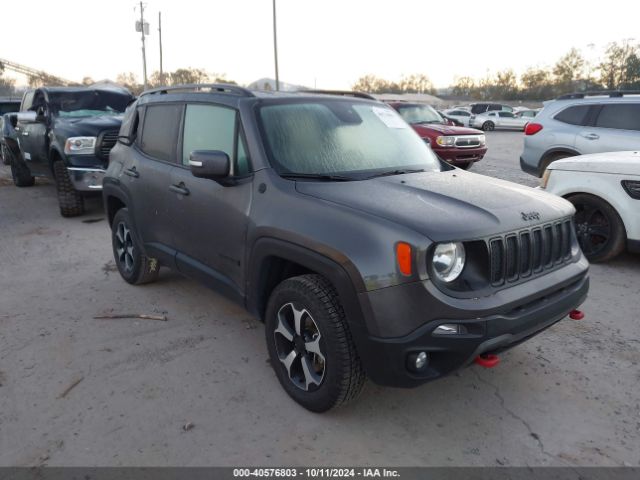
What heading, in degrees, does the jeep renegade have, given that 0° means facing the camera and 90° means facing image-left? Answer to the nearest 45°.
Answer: approximately 315°

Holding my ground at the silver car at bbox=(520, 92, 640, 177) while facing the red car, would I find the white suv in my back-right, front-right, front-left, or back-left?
back-left

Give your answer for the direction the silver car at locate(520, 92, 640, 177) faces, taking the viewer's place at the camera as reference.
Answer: facing to the right of the viewer

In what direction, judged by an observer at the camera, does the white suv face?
facing to the left of the viewer

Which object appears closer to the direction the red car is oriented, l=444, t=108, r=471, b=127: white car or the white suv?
the white suv

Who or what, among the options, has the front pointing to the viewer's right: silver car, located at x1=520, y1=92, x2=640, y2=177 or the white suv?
the silver car

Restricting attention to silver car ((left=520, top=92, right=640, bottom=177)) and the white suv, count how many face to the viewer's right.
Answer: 1
